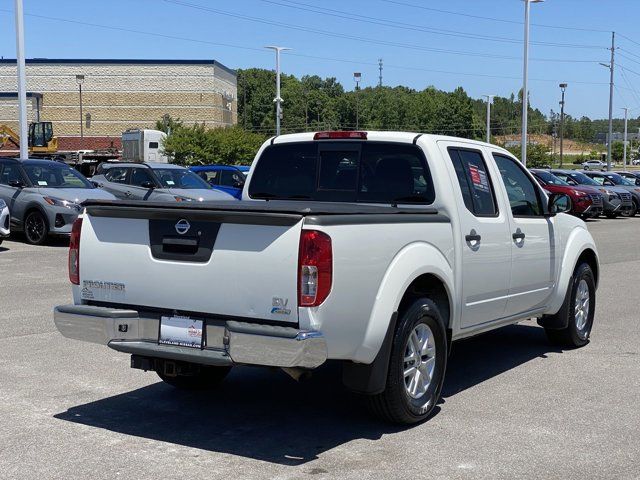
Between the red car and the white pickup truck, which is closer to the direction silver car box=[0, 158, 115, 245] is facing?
the white pickup truck

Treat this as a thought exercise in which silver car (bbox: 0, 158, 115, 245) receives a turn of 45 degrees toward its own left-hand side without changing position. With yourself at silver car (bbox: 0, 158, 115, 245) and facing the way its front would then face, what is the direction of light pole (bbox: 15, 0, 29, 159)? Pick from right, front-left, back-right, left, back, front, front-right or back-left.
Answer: left

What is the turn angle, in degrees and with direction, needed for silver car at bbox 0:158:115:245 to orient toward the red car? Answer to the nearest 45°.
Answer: approximately 90° to its left

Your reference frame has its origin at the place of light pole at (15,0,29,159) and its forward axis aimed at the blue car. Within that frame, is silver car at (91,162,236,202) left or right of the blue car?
right

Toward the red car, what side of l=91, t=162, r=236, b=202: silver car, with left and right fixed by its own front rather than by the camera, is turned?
left

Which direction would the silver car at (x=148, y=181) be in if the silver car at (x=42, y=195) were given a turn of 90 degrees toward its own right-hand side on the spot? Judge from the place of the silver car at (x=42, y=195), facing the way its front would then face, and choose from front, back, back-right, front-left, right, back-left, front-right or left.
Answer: back

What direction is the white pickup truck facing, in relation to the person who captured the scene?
facing away from the viewer and to the right of the viewer

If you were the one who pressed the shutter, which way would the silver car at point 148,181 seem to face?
facing the viewer and to the right of the viewer

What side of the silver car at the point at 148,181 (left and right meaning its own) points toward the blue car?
left

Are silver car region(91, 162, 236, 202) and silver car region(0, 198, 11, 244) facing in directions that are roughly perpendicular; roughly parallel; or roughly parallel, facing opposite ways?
roughly parallel

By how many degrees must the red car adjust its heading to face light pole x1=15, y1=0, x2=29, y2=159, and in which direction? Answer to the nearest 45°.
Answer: approximately 90° to its right

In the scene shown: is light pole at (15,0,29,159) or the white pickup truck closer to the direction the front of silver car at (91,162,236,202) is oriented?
the white pickup truck

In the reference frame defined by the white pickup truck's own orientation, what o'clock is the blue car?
The blue car is roughly at 10 o'clock from the white pickup truck.

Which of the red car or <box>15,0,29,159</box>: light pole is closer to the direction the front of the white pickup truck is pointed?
the red car

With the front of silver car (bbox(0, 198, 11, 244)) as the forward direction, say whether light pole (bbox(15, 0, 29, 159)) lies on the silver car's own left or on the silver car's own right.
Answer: on the silver car's own left

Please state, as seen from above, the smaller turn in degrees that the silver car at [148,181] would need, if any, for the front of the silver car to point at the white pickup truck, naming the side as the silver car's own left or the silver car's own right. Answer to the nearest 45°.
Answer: approximately 45° to the silver car's own right

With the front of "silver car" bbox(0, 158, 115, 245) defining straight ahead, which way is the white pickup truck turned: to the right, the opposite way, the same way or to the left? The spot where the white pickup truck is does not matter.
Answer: to the left
